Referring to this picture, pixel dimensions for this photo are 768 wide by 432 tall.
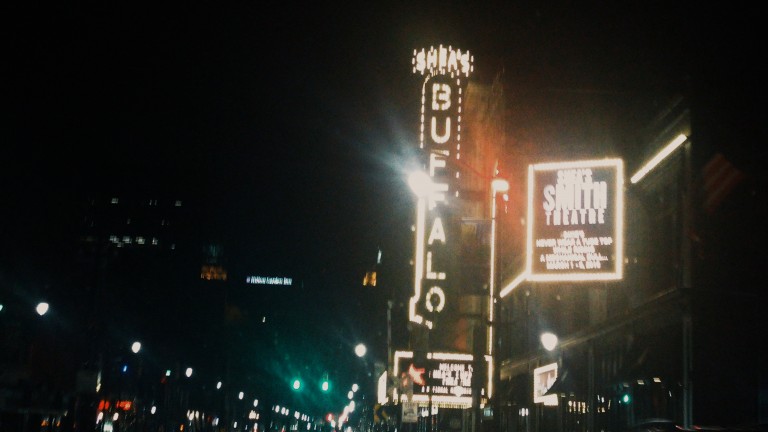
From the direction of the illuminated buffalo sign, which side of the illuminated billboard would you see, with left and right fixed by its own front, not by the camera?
back

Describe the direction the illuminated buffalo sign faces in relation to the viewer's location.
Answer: facing the viewer

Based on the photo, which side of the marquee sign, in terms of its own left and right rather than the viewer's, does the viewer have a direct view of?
front

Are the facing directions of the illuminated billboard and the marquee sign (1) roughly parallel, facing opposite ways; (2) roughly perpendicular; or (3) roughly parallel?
roughly parallel

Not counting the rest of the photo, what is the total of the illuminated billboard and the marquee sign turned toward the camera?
2

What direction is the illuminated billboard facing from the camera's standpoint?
toward the camera

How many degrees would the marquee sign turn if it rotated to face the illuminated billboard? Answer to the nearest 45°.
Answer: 0° — it already faces it

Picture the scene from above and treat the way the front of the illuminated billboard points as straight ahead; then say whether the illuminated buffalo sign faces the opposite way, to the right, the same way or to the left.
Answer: the same way

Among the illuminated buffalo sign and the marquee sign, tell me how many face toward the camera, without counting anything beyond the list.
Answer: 2

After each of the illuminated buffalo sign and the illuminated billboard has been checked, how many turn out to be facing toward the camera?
2

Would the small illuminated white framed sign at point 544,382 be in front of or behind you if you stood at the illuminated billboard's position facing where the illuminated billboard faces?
behind

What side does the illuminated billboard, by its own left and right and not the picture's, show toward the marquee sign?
back

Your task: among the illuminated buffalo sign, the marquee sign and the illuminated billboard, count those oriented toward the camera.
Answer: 3
